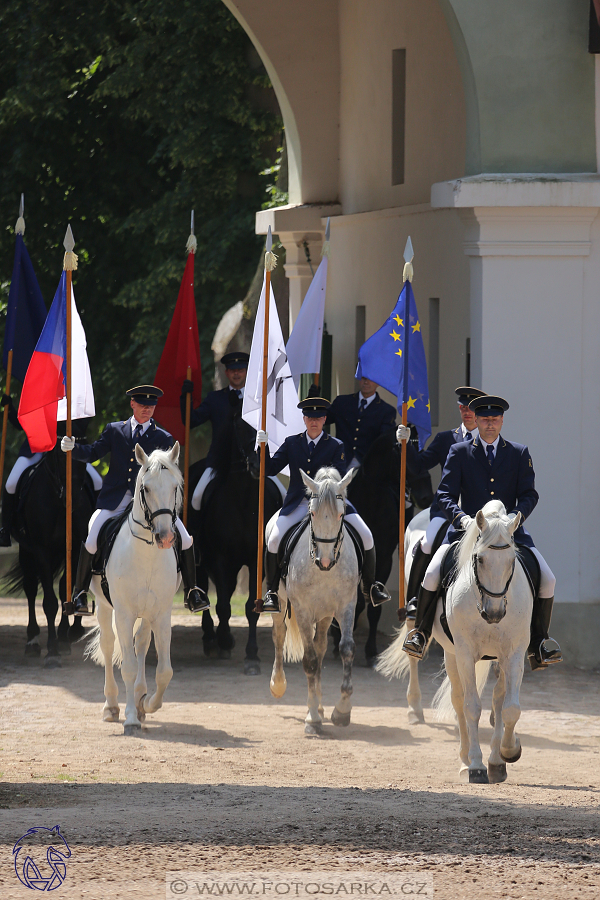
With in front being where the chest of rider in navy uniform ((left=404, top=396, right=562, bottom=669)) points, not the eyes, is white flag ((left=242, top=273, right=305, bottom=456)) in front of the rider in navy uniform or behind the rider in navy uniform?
behind

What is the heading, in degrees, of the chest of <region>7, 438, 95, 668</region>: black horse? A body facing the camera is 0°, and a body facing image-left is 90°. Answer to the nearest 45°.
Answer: approximately 0°

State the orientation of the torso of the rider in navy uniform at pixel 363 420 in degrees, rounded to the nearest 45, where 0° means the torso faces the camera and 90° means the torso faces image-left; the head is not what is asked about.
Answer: approximately 0°
